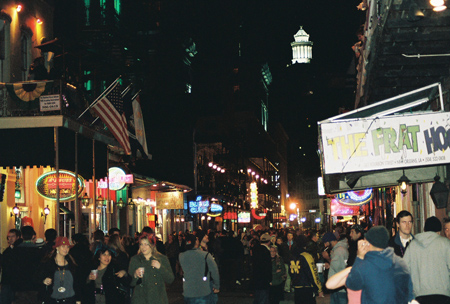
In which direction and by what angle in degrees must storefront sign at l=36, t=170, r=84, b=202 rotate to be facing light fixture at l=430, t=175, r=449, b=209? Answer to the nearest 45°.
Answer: approximately 45° to its left

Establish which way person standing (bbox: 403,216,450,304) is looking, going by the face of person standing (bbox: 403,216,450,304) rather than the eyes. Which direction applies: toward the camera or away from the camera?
away from the camera

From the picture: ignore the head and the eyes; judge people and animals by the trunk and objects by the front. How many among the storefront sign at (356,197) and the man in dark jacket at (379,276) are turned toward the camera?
1

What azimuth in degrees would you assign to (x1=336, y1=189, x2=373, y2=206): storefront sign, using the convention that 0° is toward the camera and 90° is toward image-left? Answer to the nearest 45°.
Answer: approximately 0°

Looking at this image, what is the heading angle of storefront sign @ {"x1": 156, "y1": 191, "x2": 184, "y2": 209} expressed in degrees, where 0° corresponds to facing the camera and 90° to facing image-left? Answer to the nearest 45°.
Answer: approximately 0°

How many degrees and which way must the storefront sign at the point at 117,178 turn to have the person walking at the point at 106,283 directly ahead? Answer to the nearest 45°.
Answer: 0° — it already faces them
